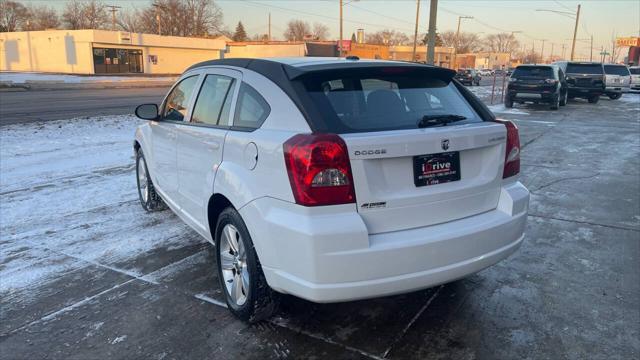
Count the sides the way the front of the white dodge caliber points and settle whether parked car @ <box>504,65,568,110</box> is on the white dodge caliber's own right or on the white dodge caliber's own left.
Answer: on the white dodge caliber's own right

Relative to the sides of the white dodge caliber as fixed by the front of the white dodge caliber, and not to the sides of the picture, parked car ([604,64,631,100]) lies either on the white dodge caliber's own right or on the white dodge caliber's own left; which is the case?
on the white dodge caliber's own right

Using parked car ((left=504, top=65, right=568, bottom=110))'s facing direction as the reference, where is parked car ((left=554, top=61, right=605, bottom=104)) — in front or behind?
in front

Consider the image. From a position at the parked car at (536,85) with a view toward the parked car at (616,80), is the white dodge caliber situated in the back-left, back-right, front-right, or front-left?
back-right

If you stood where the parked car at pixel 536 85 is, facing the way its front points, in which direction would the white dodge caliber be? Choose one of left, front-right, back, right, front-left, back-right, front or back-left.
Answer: back

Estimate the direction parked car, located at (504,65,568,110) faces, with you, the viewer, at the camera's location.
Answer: facing away from the viewer

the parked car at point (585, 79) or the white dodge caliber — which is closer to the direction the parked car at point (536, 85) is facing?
the parked car

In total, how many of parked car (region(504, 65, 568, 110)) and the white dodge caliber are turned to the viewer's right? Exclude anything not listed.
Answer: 0

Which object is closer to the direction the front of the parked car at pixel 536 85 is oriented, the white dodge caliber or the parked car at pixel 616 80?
the parked car

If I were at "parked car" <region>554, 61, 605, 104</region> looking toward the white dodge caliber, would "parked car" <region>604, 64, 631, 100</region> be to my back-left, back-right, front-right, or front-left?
back-left

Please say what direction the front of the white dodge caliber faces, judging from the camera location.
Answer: facing away from the viewer and to the left of the viewer

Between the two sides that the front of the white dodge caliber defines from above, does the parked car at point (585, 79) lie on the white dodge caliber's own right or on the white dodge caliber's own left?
on the white dodge caliber's own right
